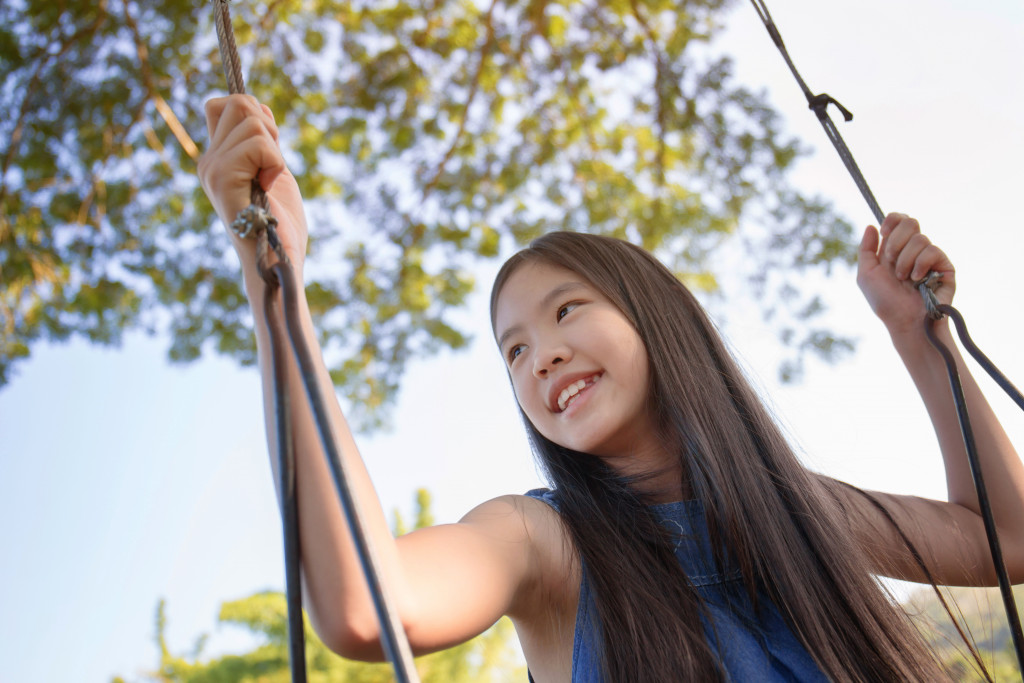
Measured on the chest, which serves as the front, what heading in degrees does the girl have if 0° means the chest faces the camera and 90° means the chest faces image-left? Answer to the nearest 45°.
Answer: approximately 0°
